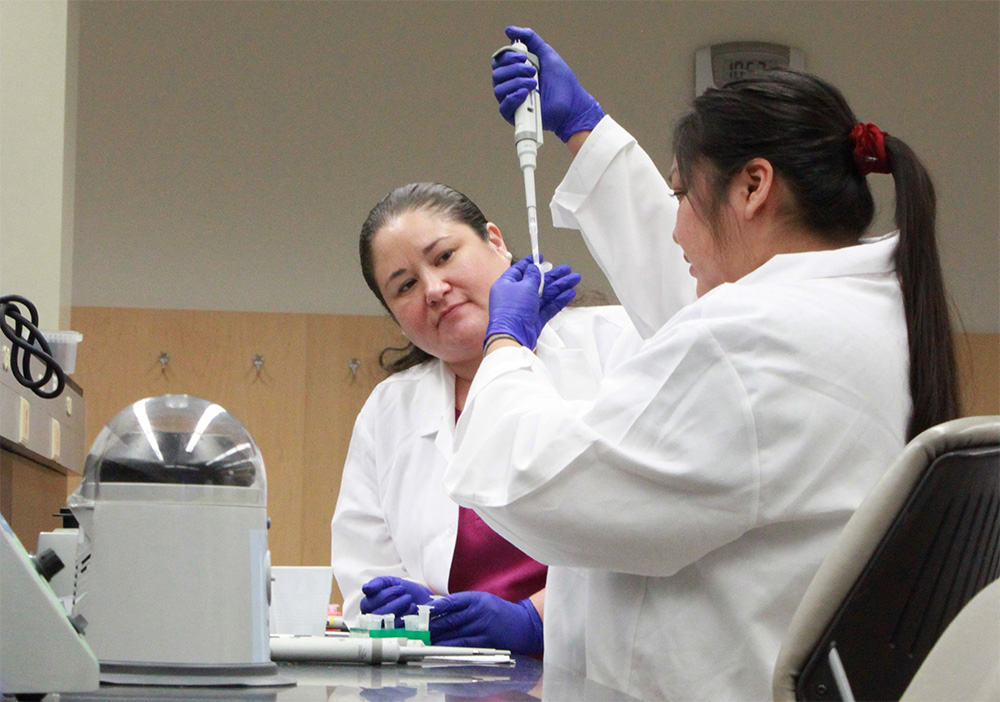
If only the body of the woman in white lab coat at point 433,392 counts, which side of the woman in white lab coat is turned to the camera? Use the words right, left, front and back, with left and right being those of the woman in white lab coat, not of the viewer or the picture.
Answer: front

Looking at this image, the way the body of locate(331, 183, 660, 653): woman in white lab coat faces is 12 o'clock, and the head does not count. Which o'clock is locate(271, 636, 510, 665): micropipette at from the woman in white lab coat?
The micropipette is roughly at 12 o'clock from the woman in white lab coat.

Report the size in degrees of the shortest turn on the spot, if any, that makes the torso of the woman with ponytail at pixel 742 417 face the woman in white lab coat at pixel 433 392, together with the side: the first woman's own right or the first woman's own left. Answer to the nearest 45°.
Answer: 0° — they already face them

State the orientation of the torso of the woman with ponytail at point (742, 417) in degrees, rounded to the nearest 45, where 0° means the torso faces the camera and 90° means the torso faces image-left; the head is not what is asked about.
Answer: approximately 135°

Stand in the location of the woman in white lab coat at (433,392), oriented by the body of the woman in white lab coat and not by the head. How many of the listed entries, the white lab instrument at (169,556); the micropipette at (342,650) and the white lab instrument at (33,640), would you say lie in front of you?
3

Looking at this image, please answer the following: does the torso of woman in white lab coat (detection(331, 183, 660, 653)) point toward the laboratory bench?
yes

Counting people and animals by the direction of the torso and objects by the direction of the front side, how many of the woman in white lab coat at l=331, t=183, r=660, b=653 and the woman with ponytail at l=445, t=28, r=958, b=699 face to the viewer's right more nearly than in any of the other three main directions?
0

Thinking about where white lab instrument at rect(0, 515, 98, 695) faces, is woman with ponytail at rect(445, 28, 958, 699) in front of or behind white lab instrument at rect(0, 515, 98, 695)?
in front
